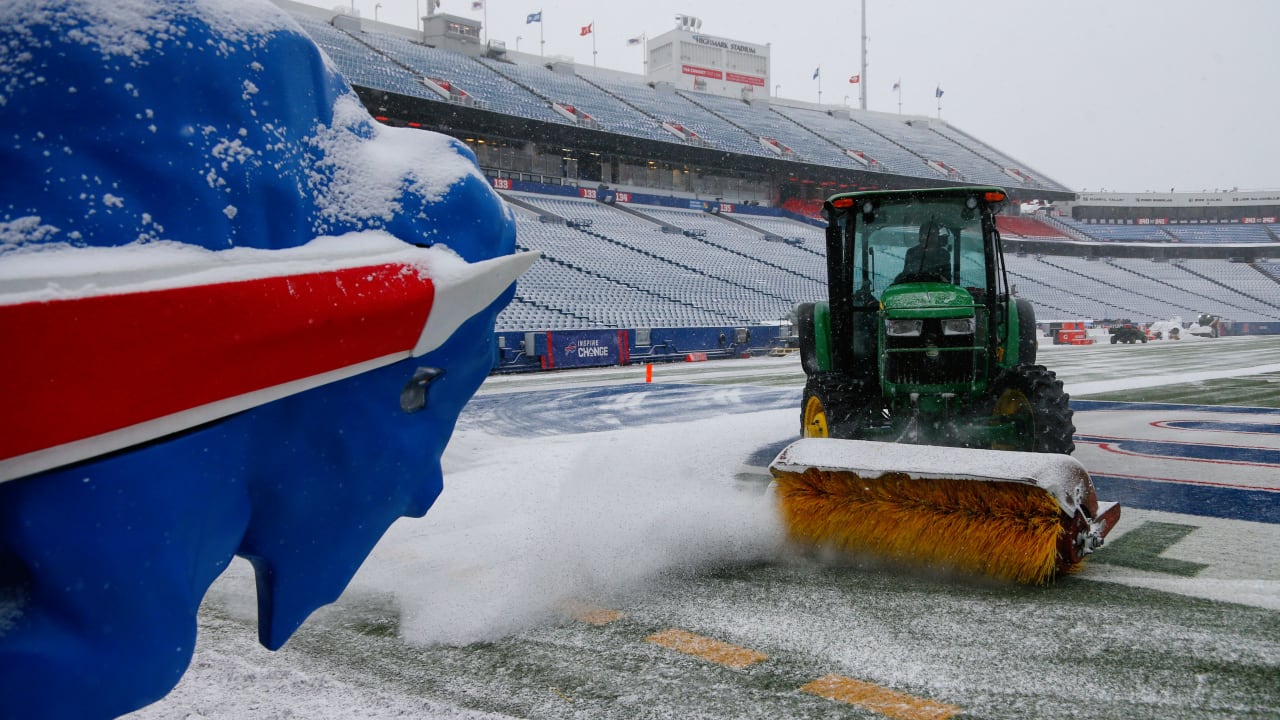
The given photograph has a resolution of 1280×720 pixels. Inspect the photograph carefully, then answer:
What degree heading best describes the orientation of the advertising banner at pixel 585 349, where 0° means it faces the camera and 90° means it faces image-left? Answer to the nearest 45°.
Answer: approximately 0°

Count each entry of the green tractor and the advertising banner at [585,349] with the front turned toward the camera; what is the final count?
2

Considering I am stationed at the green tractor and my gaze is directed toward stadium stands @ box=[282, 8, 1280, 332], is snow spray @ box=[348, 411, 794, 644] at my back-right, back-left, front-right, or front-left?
back-left

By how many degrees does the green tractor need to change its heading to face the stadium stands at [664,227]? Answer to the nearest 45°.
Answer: approximately 180°

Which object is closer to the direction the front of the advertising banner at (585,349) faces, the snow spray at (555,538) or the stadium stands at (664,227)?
the snow spray

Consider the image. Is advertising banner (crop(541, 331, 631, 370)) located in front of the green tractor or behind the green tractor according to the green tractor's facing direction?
behind

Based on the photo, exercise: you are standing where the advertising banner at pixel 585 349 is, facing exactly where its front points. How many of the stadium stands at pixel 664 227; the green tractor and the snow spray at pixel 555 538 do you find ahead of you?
2

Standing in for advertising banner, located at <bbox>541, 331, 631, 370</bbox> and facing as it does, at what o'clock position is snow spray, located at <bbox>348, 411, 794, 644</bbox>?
The snow spray is roughly at 12 o'clock from the advertising banner.

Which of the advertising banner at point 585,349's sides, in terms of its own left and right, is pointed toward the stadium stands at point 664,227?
back
